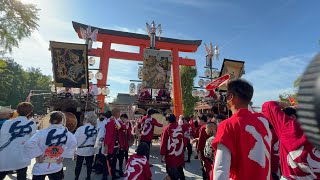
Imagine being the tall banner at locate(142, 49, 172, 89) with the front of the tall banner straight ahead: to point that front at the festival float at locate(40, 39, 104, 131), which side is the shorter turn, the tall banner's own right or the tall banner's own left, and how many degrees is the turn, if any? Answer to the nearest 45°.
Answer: approximately 45° to the tall banner's own right

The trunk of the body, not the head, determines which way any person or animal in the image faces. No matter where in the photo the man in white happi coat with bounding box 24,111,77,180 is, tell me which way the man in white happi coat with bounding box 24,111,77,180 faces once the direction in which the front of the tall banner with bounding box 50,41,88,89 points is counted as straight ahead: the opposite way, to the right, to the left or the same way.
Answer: the opposite way

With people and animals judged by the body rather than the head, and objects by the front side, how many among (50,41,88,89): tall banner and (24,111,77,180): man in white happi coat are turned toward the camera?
1

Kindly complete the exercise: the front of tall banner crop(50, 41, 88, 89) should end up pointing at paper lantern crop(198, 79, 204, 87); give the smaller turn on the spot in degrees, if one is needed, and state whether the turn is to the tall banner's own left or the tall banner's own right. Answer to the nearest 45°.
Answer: approximately 90° to the tall banner's own left

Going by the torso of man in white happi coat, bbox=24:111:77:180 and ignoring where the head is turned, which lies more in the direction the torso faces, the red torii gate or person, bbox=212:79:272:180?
the red torii gate

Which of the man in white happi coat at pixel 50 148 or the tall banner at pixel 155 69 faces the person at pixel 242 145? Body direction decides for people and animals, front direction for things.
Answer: the tall banner

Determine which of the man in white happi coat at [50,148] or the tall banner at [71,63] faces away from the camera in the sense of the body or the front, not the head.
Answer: the man in white happi coat

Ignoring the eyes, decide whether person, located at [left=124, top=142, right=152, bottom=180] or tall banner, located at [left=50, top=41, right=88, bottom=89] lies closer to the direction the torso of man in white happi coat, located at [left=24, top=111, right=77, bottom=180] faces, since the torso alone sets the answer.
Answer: the tall banner

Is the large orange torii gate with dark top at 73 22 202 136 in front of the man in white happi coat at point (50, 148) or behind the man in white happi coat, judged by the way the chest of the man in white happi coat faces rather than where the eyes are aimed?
in front

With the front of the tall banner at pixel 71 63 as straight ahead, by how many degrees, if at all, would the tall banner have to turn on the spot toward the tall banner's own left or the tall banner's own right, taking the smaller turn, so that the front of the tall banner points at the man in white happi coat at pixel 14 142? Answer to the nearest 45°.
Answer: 0° — it already faces them

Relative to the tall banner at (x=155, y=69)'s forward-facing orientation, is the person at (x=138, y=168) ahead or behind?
ahead

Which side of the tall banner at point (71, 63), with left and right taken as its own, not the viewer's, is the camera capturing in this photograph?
front

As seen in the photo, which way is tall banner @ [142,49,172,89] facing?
toward the camera

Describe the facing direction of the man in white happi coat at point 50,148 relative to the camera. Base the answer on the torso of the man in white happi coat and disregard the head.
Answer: away from the camera

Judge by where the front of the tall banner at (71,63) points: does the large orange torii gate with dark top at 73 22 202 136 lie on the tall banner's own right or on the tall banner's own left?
on the tall banner's own left
